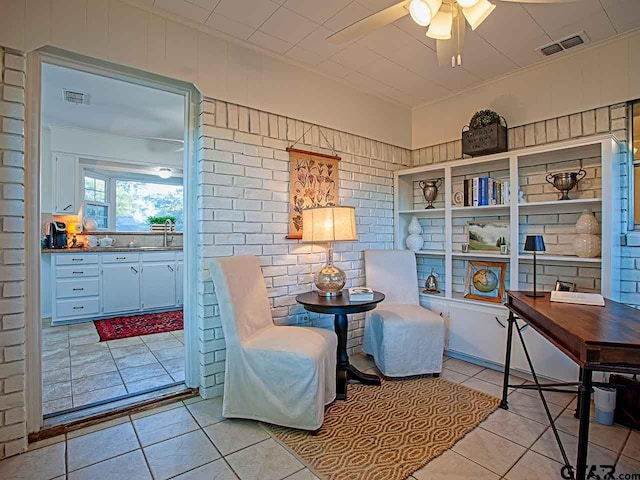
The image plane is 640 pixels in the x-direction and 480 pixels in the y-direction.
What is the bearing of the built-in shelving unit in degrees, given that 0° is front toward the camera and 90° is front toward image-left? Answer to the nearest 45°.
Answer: approximately 45°

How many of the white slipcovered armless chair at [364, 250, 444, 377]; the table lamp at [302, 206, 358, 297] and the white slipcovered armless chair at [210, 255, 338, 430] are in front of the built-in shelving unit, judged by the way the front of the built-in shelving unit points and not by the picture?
3

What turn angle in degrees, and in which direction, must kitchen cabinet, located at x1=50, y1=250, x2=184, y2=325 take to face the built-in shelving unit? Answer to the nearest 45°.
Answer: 0° — it already faces it

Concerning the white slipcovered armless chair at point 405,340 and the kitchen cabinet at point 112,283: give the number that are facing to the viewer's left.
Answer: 0

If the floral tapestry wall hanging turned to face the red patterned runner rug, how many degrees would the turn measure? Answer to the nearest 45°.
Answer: approximately 180°

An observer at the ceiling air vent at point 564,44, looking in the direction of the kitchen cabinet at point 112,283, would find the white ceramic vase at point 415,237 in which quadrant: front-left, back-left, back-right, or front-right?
front-right

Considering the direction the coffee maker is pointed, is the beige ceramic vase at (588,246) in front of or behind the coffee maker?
in front

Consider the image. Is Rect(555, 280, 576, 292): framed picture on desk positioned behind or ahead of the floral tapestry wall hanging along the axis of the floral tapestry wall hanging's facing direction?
ahead

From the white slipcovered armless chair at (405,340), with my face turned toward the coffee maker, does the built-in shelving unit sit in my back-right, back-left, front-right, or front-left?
back-right

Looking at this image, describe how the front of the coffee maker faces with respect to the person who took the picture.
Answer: facing the viewer and to the right of the viewer

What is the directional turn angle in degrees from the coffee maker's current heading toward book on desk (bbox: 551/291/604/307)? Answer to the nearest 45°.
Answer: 0° — it already faces it

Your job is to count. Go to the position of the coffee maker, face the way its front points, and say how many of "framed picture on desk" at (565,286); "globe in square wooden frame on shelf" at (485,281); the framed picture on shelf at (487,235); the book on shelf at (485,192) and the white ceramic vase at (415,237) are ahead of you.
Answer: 5
